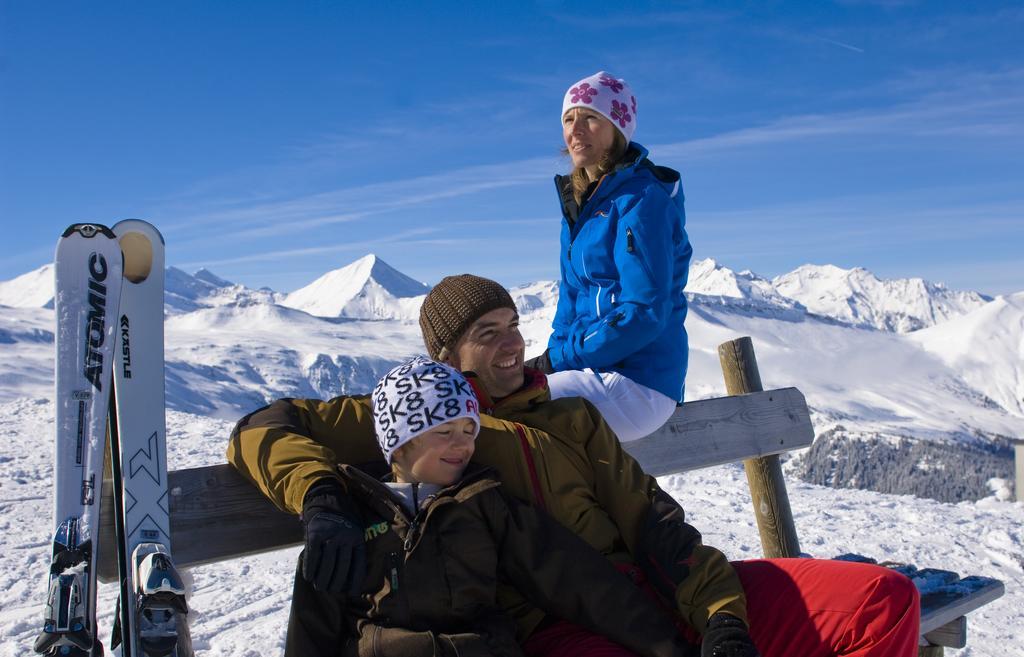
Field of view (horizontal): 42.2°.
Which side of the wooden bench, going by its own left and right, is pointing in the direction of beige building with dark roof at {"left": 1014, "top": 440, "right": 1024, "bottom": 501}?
left

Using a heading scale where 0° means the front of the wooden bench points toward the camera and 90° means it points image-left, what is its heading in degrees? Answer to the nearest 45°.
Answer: approximately 315°
